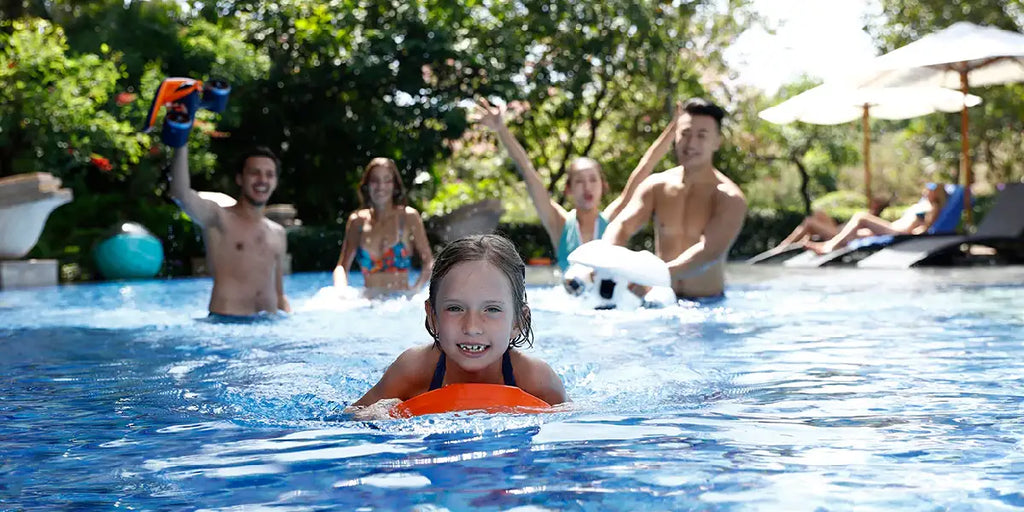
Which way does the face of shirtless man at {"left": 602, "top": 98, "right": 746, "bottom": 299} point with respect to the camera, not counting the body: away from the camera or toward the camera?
toward the camera

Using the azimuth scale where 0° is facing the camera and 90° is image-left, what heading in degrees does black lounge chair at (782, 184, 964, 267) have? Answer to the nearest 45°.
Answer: approximately 90°

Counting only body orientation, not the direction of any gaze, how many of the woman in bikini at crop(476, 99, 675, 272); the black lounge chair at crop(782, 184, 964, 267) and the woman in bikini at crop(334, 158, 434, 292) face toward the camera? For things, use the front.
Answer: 2

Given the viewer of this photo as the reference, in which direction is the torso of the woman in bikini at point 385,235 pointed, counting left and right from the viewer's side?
facing the viewer

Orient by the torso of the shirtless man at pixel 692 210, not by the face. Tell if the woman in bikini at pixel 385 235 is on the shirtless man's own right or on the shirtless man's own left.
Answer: on the shirtless man's own right

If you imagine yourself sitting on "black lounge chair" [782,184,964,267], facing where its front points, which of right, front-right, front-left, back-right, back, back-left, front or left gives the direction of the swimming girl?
left

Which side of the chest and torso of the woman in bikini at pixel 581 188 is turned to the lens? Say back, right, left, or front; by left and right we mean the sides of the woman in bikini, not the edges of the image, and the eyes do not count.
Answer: front

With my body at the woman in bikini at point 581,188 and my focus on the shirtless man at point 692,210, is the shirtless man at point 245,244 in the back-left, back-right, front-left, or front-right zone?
back-right

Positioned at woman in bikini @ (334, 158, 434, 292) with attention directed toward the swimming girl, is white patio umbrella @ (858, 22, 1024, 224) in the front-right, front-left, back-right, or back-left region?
back-left

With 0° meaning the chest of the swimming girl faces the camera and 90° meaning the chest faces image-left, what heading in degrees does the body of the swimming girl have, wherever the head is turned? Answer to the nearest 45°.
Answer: approximately 0°

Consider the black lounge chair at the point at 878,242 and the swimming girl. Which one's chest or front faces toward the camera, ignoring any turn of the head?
the swimming girl

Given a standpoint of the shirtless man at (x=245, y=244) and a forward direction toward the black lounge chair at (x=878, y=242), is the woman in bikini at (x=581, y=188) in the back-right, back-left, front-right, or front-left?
front-right

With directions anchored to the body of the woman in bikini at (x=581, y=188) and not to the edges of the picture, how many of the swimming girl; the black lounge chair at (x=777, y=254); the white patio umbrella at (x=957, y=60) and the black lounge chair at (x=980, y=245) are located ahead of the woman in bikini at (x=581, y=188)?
1

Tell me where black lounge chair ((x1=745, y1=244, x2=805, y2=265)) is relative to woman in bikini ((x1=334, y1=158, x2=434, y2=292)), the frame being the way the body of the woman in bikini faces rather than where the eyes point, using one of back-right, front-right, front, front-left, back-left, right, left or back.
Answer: back-left
